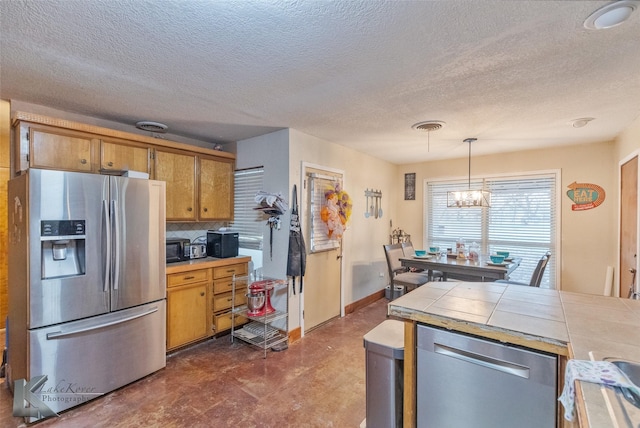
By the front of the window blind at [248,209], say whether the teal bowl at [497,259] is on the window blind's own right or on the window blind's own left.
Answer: on the window blind's own left

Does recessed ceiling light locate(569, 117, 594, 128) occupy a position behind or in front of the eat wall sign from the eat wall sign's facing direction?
in front

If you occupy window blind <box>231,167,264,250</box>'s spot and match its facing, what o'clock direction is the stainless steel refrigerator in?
The stainless steel refrigerator is roughly at 12 o'clock from the window blind.

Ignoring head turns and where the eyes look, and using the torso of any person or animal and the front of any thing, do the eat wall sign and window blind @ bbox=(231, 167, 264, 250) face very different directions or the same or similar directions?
same or similar directions

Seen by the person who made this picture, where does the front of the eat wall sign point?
facing the viewer

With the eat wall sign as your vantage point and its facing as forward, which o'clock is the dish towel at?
The dish towel is roughly at 12 o'clock from the eat wall sign.

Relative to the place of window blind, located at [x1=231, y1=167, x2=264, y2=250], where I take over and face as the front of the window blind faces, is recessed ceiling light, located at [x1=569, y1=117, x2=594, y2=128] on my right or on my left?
on my left

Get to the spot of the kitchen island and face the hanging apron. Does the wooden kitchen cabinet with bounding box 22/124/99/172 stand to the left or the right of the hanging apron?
left

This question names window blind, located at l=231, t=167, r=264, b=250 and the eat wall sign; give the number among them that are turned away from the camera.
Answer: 0

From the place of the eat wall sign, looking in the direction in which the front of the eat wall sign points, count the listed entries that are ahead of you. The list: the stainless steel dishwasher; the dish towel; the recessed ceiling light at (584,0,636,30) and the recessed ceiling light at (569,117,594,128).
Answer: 4
